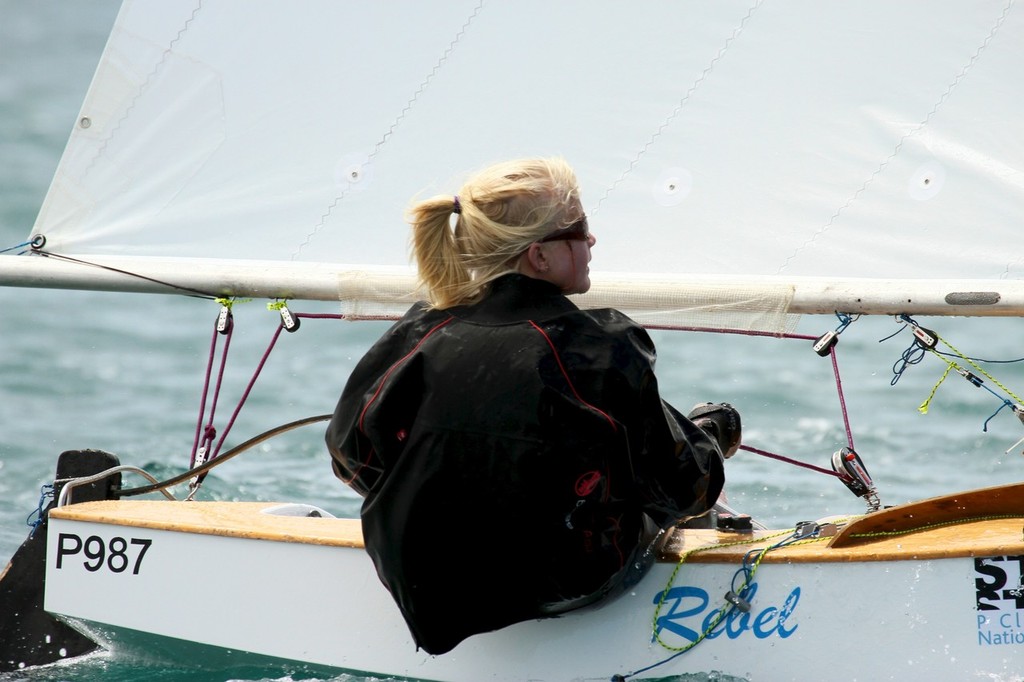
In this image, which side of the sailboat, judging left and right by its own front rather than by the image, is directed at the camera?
right
